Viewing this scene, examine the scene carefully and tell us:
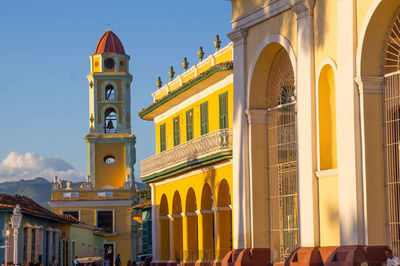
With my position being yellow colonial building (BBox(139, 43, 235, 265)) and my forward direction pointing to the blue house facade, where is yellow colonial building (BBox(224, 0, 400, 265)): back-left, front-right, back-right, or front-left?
back-left

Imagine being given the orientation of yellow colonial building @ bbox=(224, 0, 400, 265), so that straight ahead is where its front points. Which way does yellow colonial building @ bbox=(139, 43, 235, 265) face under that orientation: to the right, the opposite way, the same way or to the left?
the same way

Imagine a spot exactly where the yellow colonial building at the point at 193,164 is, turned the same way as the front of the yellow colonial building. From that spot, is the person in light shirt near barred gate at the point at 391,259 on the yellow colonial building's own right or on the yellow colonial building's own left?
on the yellow colonial building's own left

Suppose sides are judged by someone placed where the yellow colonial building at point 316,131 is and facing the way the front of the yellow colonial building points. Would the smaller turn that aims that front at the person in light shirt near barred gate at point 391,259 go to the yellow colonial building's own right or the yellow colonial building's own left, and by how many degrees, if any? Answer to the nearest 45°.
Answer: approximately 90° to the yellow colonial building's own left

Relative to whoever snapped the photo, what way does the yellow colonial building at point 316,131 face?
facing the viewer and to the left of the viewer

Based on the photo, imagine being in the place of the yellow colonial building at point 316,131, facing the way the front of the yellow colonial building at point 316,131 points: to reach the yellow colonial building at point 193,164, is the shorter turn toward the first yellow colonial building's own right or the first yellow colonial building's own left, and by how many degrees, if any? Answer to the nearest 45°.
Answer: approximately 135° to the first yellow colonial building's own right

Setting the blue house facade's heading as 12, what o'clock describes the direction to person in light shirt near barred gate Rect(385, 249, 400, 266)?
The person in light shirt near barred gate is roughly at 1 o'clock from the blue house facade.

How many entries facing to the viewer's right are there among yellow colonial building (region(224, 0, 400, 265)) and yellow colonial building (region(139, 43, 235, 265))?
0

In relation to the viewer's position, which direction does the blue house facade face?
facing the viewer and to the right of the viewer

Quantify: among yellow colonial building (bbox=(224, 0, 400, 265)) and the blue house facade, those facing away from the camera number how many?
0

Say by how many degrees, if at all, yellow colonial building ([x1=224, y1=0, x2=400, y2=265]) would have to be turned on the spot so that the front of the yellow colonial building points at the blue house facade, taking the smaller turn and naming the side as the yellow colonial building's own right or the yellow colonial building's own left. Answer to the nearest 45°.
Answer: approximately 90° to the yellow colonial building's own right

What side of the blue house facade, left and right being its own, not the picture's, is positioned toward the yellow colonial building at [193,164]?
front
